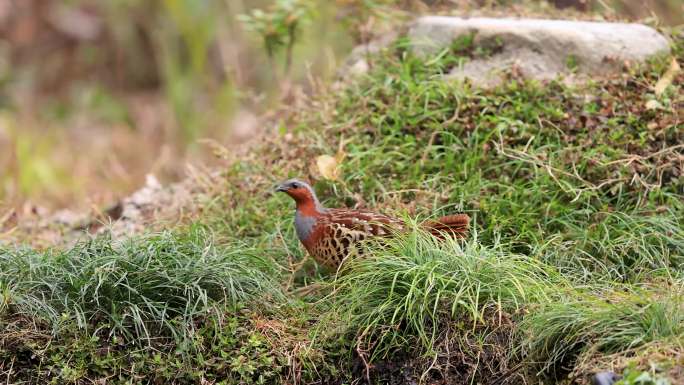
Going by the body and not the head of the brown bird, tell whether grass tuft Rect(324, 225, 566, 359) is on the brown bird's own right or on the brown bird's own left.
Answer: on the brown bird's own left

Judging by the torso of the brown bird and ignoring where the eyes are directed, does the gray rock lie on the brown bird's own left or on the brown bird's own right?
on the brown bird's own right

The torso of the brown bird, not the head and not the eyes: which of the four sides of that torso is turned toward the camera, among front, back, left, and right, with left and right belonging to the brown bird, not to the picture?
left

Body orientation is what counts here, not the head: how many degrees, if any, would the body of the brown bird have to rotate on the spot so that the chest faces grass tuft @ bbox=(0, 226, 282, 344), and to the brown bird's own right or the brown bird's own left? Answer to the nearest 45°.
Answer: approximately 45° to the brown bird's own left

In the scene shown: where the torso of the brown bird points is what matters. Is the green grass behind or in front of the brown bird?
behind
